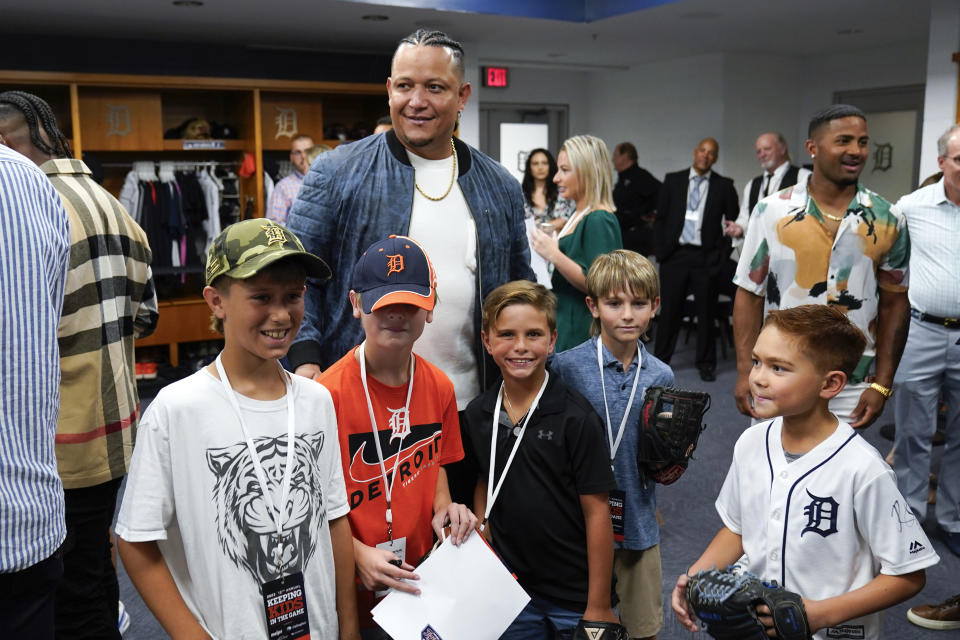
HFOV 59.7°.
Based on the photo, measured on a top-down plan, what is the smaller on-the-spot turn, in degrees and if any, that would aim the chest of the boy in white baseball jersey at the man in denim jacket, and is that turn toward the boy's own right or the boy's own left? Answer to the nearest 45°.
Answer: approximately 45° to the boy's own right

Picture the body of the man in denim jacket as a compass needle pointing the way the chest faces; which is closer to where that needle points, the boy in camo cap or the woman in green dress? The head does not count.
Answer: the boy in camo cap

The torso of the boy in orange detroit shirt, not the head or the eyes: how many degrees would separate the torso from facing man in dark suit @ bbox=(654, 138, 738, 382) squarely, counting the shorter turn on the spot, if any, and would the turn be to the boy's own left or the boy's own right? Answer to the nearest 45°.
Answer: approximately 135° to the boy's own left

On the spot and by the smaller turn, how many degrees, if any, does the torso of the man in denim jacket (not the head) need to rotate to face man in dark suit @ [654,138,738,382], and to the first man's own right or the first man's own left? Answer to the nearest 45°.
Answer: approximately 90° to the first man's own left

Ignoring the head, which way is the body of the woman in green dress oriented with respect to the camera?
to the viewer's left

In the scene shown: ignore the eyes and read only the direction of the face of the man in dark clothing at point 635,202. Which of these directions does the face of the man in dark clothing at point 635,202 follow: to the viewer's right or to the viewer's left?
to the viewer's left

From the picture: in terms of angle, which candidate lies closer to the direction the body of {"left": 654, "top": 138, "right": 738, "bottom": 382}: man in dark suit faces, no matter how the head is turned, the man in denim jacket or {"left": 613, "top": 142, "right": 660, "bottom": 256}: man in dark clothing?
the man in denim jacket

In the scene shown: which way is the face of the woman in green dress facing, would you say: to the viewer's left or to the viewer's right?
to the viewer's left

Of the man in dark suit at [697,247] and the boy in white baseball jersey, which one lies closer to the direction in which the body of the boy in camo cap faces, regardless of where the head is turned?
the boy in white baseball jersey

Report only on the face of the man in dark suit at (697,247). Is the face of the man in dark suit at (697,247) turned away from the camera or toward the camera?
toward the camera

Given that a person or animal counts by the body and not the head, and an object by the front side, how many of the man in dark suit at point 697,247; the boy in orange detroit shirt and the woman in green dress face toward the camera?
2

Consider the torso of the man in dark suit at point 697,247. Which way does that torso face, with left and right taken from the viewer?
facing the viewer

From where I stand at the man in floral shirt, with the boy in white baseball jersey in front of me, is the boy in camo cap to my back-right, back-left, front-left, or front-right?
front-right
